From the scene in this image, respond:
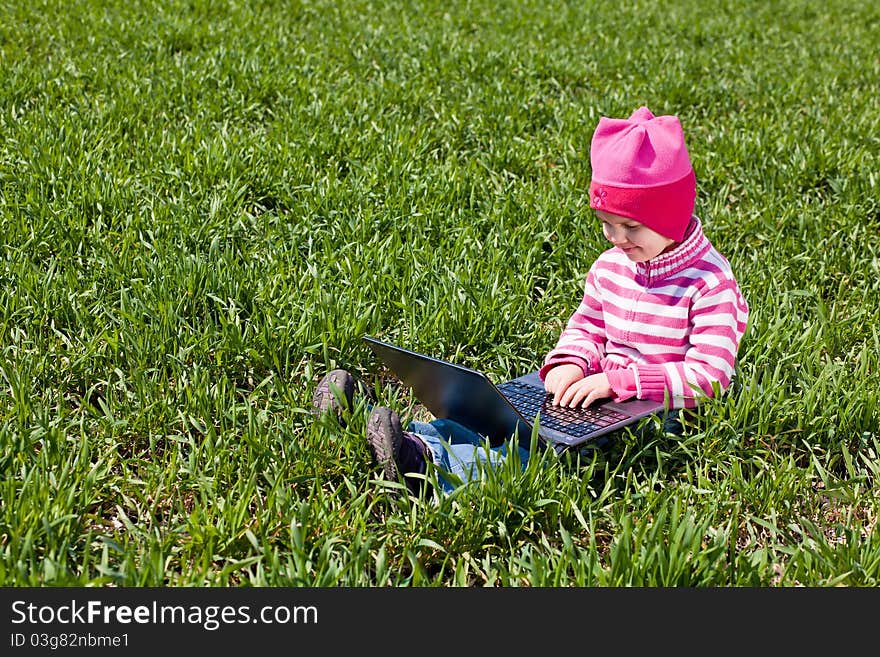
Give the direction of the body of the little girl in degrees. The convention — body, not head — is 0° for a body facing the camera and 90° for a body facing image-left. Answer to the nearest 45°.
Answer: approximately 45°
